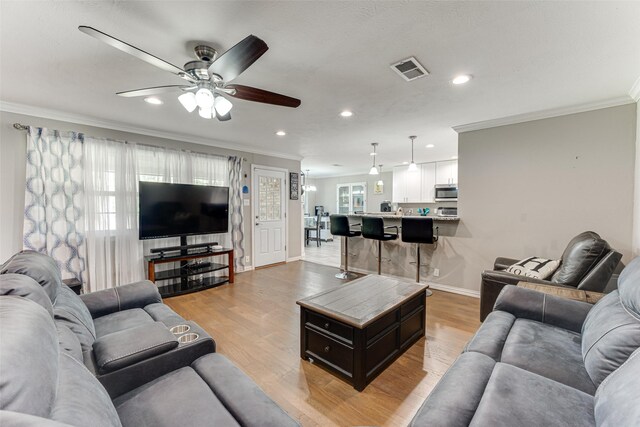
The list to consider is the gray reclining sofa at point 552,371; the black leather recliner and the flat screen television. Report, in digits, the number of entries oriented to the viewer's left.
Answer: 2

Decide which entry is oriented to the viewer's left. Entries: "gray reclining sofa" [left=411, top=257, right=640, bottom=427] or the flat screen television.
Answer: the gray reclining sofa

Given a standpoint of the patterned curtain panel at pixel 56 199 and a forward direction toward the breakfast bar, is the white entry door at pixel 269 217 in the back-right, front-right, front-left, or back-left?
front-left

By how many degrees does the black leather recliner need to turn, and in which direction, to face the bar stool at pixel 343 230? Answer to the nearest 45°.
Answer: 0° — it already faces it

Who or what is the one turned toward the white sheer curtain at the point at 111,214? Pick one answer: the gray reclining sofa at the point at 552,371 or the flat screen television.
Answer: the gray reclining sofa

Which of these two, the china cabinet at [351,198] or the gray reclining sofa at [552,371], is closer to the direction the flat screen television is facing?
the gray reclining sofa

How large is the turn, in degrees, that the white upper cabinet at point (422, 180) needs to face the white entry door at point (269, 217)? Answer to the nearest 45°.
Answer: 0° — it already faces it

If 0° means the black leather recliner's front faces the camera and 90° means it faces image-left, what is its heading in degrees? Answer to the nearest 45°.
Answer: approximately 90°

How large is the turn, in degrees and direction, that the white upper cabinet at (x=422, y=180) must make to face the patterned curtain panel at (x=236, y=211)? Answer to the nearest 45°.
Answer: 0° — it already faces it

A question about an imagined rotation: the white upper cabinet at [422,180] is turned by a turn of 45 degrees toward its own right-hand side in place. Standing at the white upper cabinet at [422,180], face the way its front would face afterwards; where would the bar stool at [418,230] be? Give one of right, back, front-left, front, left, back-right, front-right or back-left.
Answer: left

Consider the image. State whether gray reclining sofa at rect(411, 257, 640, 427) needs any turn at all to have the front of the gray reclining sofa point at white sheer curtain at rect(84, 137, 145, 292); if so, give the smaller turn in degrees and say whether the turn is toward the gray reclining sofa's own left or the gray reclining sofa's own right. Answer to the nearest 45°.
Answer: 0° — it already faces it

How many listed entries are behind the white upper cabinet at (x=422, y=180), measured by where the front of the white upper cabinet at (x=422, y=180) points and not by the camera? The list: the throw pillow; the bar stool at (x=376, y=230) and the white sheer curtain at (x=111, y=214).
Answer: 0

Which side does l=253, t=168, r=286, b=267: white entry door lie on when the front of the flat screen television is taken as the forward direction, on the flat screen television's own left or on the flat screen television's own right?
on the flat screen television's own left

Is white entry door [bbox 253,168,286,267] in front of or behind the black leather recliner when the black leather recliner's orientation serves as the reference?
in front

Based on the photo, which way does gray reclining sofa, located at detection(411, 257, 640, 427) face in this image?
to the viewer's left

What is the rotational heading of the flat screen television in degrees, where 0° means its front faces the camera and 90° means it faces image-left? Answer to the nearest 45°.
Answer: approximately 315°

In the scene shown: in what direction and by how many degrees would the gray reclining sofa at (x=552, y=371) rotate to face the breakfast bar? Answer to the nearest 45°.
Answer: approximately 45° to its right
